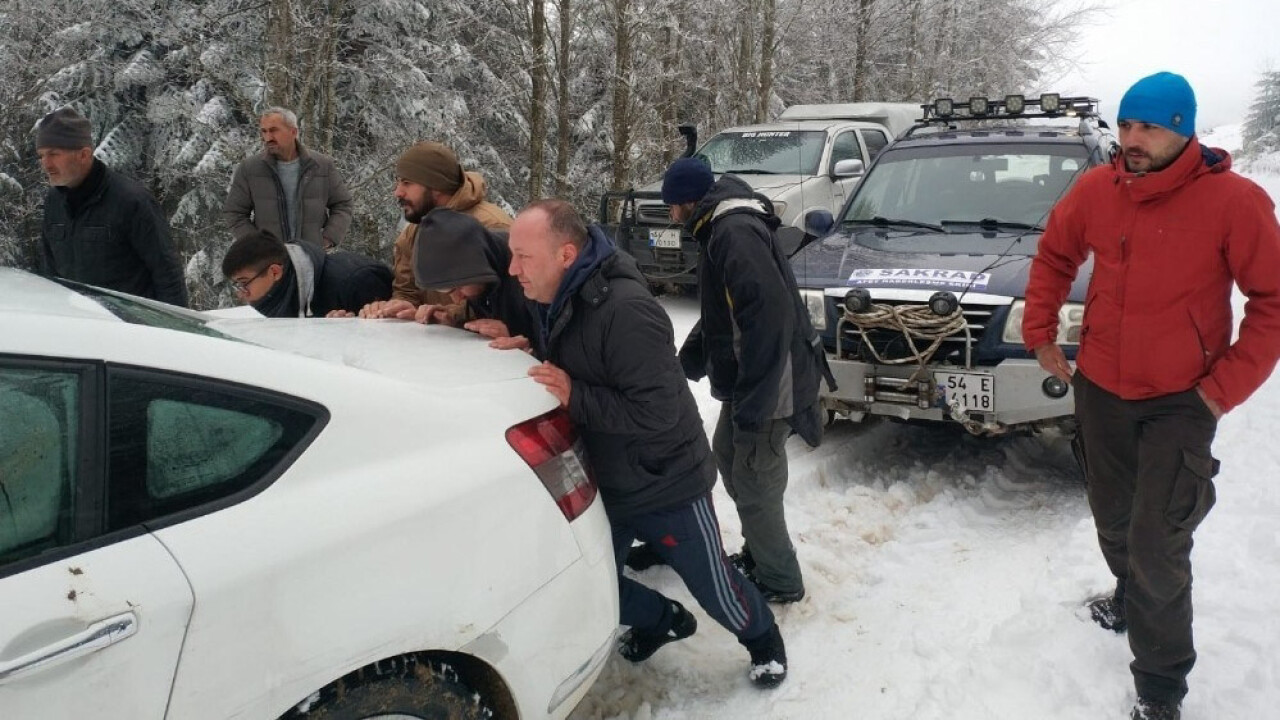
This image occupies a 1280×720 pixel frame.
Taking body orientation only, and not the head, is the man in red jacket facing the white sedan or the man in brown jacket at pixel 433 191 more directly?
the white sedan

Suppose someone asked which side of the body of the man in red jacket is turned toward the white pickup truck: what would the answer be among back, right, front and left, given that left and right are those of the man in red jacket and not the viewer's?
right

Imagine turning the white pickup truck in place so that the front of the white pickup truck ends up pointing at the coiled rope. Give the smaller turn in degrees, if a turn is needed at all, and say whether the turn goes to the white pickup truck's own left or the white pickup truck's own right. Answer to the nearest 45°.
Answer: approximately 45° to the white pickup truck's own left

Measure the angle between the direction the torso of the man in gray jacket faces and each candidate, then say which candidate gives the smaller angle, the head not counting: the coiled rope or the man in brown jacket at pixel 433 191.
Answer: the man in brown jacket

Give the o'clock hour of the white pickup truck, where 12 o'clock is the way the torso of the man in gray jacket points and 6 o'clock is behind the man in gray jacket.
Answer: The white pickup truck is roughly at 8 o'clock from the man in gray jacket.

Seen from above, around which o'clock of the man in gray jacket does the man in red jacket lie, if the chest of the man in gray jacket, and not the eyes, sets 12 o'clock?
The man in red jacket is roughly at 11 o'clock from the man in gray jacket.

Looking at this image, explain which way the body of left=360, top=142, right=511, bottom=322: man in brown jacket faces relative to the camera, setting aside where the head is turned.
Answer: to the viewer's left

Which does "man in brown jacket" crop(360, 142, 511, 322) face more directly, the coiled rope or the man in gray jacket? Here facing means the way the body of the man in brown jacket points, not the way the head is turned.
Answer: the man in gray jacket

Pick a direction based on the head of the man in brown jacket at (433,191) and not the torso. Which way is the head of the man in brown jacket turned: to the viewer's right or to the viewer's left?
to the viewer's left
